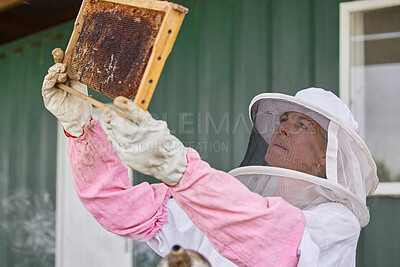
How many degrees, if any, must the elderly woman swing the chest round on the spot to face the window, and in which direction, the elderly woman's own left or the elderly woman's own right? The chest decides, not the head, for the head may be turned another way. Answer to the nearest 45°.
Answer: approximately 135° to the elderly woman's own right

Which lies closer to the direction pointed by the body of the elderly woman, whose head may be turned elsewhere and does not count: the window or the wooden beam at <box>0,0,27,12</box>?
the wooden beam

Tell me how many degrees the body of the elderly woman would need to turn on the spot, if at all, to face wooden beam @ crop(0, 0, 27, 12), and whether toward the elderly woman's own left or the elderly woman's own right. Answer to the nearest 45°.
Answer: approximately 45° to the elderly woman's own right

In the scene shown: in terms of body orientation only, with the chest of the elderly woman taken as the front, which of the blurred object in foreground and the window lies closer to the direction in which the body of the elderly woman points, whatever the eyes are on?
the blurred object in foreground

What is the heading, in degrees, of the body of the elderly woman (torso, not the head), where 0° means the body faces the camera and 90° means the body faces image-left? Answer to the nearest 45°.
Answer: approximately 90°

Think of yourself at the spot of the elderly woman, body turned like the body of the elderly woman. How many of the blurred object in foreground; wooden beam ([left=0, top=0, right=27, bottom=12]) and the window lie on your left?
1
